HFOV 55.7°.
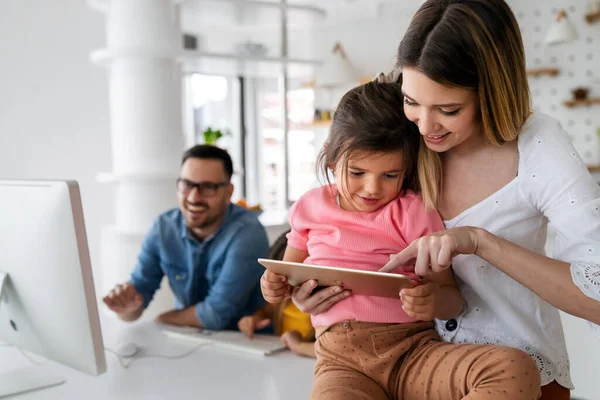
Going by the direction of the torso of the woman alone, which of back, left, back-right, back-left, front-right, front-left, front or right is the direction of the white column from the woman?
right

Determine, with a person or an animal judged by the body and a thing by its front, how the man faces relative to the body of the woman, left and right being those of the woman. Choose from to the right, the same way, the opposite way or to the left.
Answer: the same way

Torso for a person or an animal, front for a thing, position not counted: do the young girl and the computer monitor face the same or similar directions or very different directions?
very different directions

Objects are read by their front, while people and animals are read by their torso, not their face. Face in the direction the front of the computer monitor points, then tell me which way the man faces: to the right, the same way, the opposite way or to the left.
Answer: the opposite way

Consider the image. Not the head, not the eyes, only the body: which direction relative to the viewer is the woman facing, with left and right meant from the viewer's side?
facing the viewer and to the left of the viewer

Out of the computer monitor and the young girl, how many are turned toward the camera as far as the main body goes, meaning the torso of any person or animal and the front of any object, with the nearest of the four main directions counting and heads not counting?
1

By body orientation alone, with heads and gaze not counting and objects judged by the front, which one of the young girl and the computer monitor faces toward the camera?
the young girl

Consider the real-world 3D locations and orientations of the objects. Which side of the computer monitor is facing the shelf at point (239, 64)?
front

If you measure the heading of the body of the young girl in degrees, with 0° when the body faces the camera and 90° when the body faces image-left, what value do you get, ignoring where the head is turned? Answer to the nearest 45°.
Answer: approximately 0°

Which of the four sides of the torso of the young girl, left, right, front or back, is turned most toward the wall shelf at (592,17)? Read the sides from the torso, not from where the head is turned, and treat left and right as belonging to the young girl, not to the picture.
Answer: back

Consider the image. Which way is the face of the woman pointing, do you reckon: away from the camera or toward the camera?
toward the camera

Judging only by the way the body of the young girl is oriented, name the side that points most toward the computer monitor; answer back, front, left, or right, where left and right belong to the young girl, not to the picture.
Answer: right

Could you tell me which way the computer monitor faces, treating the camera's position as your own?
facing away from the viewer and to the right of the viewer

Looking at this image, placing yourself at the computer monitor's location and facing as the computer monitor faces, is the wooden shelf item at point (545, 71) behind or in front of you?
in front
